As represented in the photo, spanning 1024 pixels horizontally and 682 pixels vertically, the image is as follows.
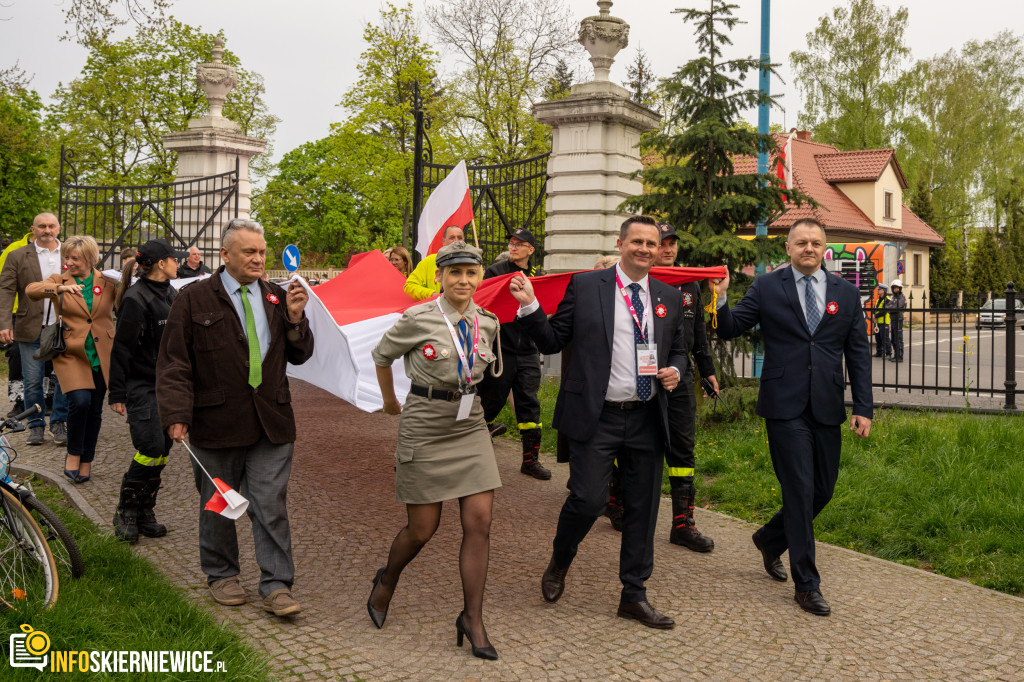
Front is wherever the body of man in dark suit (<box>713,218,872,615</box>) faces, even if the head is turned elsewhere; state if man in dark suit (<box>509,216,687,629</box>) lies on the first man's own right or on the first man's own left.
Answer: on the first man's own right

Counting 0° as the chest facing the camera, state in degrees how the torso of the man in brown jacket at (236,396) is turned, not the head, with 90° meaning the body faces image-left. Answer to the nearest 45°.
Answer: approximately 315°

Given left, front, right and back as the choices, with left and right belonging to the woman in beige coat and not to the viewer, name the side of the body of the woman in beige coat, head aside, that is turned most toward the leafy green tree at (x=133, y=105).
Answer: back

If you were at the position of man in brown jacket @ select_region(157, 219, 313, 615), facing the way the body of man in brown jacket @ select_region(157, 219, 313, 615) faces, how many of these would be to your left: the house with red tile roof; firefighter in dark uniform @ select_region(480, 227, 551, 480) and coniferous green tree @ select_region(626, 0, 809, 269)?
3

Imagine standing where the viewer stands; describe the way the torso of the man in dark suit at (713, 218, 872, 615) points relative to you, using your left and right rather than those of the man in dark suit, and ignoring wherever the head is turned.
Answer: facing the viewer

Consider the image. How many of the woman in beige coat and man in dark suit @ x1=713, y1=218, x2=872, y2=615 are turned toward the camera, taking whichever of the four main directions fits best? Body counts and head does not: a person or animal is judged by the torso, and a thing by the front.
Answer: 2

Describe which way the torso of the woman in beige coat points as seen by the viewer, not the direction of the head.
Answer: toward the camera

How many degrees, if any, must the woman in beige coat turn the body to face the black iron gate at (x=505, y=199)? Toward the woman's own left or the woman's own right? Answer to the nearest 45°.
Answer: approximately 135° to the woman's own left
